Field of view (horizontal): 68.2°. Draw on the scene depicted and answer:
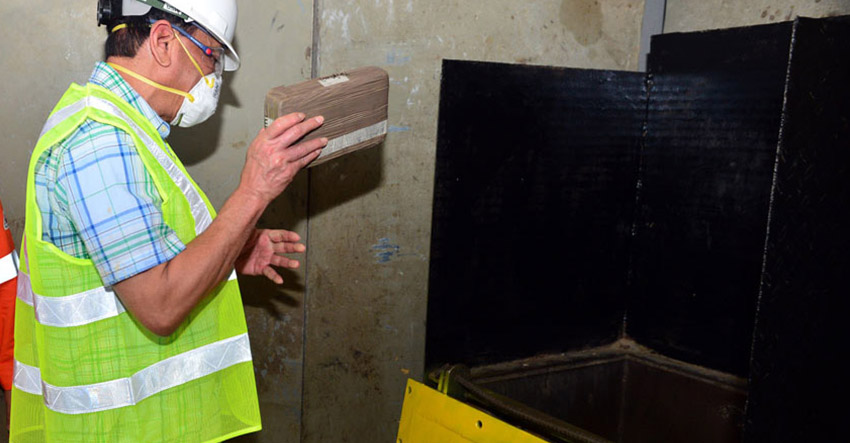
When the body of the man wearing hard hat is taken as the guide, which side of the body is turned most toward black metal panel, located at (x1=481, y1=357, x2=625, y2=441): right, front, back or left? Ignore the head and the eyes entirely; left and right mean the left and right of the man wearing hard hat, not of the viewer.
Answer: front

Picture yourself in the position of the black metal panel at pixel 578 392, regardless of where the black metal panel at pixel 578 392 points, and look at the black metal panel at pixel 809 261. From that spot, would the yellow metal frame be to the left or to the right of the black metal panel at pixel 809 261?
right

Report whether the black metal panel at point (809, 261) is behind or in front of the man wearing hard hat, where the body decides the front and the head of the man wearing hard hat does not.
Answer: in front

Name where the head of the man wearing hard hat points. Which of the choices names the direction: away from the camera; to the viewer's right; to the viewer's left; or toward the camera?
to the viewer's right

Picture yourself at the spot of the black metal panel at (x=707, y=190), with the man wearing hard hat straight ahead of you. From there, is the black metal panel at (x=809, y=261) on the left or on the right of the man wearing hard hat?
left

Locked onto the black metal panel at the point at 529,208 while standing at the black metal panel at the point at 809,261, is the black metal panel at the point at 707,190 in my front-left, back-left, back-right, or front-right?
front-right

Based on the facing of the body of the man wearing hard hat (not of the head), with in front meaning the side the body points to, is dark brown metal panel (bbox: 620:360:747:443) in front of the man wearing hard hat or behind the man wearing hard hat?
in front

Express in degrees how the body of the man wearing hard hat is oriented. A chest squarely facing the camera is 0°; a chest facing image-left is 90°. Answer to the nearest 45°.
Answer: approximately 270°

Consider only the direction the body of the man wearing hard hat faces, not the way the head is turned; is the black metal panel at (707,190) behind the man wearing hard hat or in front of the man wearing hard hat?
in front
